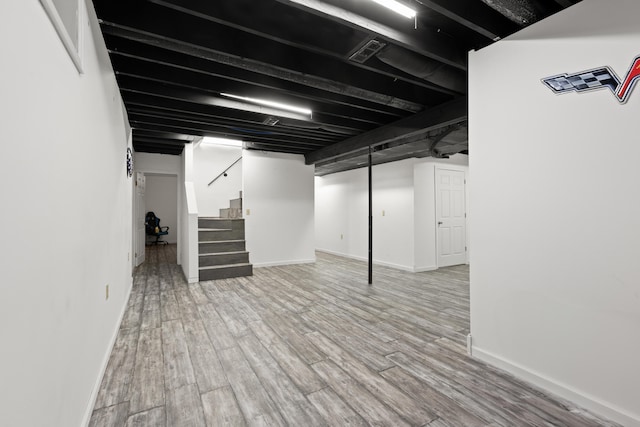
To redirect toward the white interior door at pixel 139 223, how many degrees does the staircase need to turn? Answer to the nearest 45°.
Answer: approximately 135° to its right

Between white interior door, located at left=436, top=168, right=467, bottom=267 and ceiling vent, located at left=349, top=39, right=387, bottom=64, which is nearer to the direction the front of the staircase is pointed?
the ceiling vent

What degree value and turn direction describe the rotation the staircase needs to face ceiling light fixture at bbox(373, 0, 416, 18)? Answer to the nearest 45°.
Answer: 0° — it already faces it

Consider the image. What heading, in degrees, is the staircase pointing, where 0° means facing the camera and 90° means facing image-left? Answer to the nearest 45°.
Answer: approximately 0°

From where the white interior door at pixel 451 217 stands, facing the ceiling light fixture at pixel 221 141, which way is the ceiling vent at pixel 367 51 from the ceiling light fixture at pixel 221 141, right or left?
left

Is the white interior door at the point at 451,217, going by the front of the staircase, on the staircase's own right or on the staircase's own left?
on the staircase's own left

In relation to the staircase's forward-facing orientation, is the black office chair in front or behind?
behind
